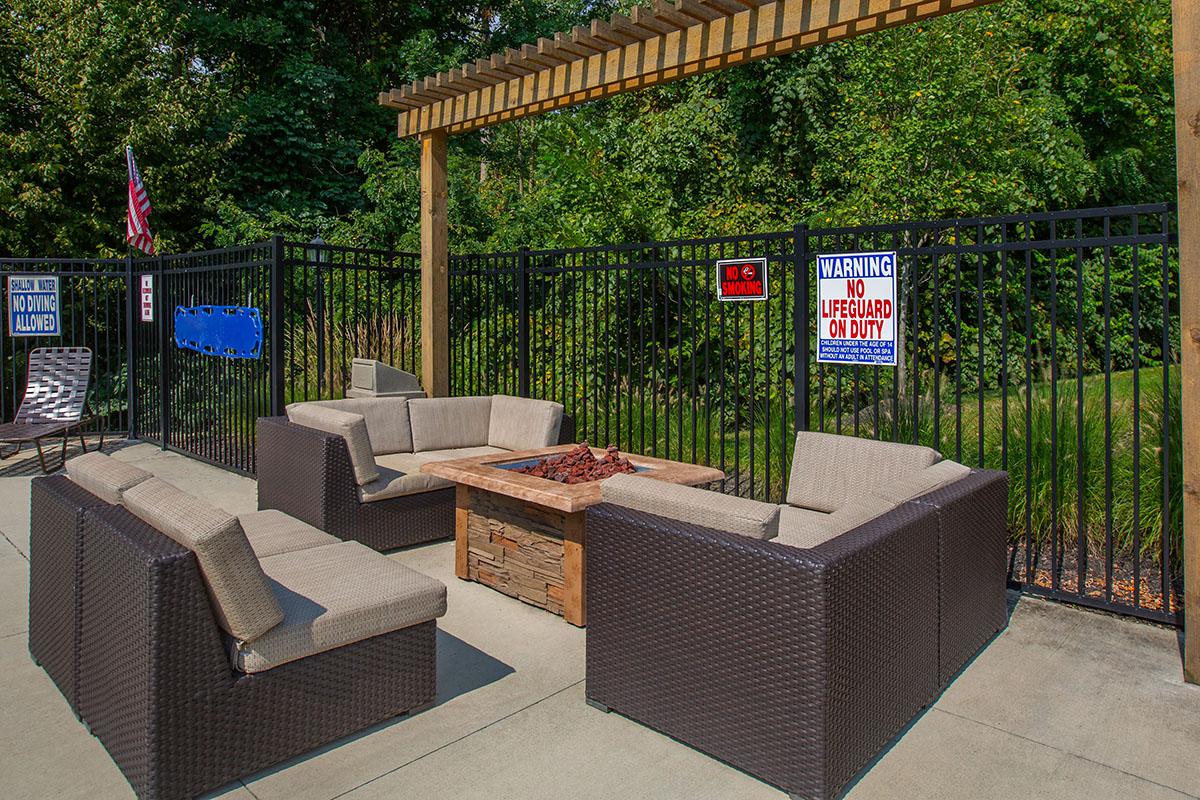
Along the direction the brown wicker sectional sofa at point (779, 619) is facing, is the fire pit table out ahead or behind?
ahead

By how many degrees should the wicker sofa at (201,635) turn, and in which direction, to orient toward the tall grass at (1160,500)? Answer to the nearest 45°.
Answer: approximately 45° to its right

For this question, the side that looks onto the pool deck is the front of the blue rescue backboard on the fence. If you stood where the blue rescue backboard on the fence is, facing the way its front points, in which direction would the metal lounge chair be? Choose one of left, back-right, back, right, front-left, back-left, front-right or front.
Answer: right

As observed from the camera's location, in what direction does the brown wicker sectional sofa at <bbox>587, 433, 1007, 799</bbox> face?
facing away from the viewer and to the left of the viewer

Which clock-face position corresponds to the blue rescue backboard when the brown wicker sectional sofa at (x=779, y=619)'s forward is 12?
The blue rescue backboard is roughly at 12 o'clock from the brown wicker sectional sofa.

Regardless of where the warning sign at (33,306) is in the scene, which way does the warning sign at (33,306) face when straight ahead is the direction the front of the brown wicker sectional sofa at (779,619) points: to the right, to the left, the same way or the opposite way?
the opposite way

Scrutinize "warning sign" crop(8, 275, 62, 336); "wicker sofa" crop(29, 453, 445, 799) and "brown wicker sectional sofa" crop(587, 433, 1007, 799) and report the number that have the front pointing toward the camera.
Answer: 1

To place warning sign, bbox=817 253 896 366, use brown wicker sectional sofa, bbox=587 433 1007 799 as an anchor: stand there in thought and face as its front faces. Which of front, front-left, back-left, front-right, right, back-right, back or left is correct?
front-right

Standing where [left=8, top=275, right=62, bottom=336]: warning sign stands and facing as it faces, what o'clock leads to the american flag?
The american flag is roughly at 10 o'clock from the warning sign.

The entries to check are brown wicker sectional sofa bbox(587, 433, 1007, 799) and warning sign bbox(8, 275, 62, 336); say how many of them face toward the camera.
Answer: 1

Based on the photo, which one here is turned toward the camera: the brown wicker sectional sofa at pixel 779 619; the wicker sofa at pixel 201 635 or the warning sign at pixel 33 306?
the warning sign

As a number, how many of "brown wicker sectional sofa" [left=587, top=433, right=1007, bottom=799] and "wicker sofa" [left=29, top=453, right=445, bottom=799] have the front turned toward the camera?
0

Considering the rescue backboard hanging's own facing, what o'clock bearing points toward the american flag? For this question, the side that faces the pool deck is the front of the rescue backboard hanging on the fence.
The american flag is roughly at 4 o'clock from the rescue backboard hanging on the fence.
